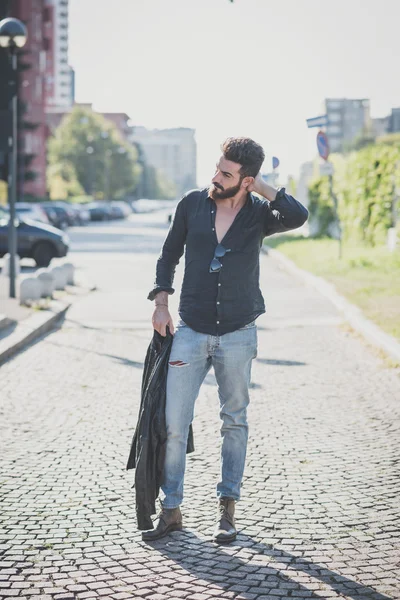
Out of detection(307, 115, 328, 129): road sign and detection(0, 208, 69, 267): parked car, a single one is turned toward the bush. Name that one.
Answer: the parked car

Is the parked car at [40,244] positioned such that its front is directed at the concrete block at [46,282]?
no

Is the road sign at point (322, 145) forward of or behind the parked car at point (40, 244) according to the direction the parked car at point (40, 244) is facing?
forward

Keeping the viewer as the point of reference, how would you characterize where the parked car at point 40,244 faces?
facing to the right of the viewer

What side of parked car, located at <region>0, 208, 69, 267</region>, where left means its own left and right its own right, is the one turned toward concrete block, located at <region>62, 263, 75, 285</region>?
right

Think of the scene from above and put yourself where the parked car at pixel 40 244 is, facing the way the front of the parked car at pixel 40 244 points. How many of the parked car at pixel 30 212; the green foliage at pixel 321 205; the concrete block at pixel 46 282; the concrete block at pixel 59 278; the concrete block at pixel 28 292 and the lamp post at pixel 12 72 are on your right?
4

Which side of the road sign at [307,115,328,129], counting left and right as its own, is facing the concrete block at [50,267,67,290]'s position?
front

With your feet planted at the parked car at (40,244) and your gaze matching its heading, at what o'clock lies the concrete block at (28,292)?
The concrete block is roughly at 3 o'clock from the parked car.

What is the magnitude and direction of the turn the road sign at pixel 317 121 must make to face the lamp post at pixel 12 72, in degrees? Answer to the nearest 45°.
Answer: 0° — it already faces it

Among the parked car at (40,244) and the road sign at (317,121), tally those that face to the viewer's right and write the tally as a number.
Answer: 1

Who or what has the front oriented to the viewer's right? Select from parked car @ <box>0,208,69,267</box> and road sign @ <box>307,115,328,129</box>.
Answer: the parked car

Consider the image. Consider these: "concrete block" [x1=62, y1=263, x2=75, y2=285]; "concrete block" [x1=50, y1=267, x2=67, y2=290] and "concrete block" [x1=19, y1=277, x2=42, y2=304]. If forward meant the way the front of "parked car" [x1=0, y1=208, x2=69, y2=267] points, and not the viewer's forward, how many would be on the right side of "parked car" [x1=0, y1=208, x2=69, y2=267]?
3

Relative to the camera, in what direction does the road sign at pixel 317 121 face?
facing the viewer and to the left of the viewer

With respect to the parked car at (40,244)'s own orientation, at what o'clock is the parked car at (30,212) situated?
the parked car at (30,212) is roughly at 9 o'clock from the parked car at (40,244).
